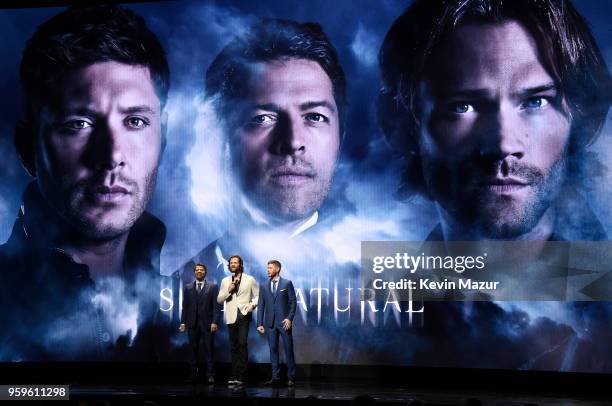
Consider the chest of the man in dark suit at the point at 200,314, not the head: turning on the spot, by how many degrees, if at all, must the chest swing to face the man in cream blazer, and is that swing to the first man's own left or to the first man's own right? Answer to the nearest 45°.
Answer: approximately 45° to the first man's own left

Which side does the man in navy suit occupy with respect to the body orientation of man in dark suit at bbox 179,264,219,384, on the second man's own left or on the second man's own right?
on the second man's own left

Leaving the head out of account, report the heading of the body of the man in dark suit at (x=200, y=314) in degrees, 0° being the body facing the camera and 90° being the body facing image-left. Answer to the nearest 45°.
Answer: approximately 0°
